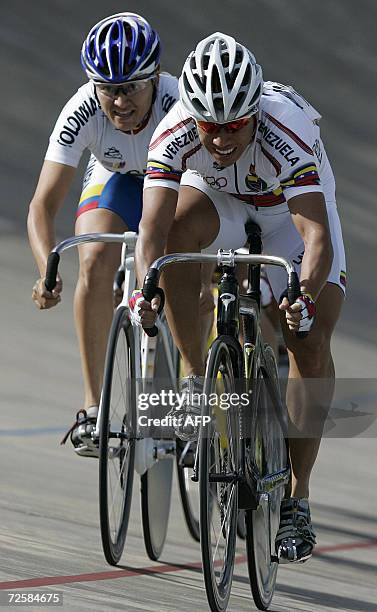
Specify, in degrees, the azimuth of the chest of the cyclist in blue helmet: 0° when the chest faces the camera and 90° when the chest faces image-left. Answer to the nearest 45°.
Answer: approximately 0°

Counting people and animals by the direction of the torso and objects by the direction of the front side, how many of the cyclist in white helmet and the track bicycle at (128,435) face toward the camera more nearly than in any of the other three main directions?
2
